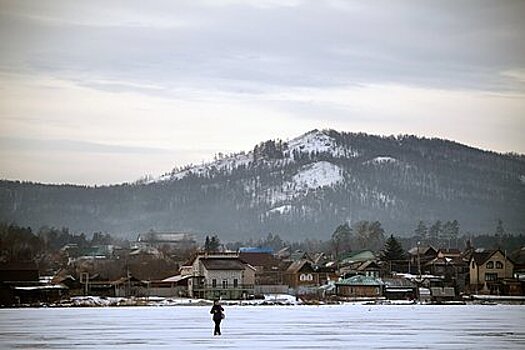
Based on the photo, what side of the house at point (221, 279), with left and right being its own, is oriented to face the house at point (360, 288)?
left

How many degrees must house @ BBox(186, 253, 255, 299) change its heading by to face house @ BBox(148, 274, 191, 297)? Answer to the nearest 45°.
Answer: approximately 90° to its right

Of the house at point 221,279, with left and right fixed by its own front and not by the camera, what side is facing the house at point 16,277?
right

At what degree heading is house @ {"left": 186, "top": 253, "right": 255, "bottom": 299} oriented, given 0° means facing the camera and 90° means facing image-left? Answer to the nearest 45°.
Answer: approximately 0°

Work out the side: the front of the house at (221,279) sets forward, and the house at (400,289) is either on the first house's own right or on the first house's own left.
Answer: on the first house's own left
